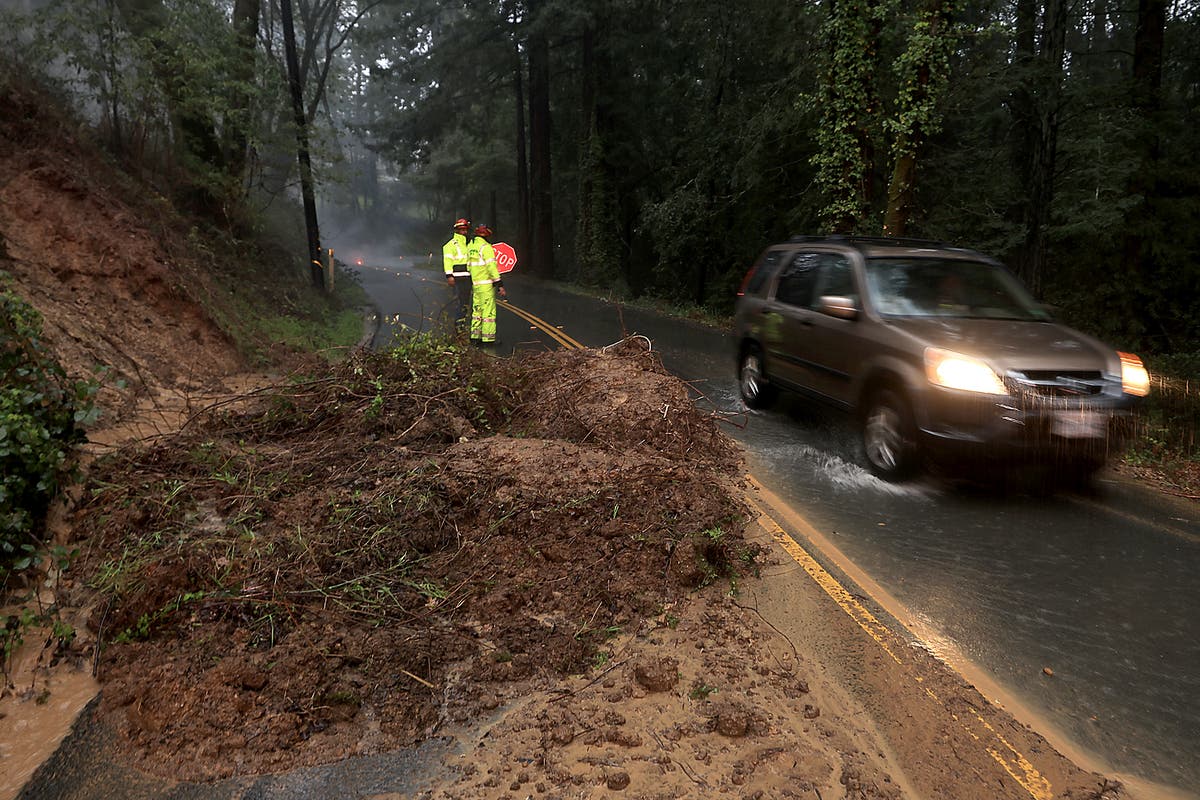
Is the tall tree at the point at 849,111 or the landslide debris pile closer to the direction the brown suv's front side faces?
the landslide debris pile

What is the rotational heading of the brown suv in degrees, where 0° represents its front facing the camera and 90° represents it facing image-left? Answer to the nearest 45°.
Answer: approximately 315°

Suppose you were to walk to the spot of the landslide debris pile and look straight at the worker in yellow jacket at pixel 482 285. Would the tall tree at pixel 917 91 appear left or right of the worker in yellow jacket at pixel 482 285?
right

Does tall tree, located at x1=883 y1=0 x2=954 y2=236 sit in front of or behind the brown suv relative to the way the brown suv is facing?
behind

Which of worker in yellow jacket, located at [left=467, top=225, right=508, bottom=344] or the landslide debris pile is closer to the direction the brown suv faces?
the landslide debris pile

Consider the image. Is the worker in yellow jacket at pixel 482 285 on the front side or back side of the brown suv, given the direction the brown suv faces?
on the back side

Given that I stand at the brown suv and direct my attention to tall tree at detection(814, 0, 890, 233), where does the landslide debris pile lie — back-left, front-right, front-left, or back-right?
back-left

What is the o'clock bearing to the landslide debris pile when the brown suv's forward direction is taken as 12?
The landslide debris pile is roughly at 3 o'clock from the brown suv.
